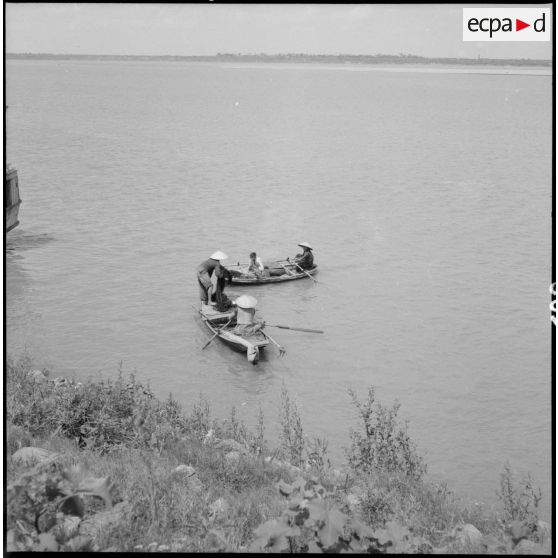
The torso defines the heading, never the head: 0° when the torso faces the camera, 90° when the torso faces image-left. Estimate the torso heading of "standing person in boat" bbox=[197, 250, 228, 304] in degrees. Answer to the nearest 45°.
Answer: approximately 270°

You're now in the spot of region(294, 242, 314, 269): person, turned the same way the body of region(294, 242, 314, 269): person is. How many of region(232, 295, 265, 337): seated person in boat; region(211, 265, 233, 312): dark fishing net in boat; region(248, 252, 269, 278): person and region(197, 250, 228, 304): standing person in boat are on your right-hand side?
0

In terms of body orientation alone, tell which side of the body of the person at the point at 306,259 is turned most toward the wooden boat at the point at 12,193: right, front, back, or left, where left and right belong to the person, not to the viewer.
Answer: front

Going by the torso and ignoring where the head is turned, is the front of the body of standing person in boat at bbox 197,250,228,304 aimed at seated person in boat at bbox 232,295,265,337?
no

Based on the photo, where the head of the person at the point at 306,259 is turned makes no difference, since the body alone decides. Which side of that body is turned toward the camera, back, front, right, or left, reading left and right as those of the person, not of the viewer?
left

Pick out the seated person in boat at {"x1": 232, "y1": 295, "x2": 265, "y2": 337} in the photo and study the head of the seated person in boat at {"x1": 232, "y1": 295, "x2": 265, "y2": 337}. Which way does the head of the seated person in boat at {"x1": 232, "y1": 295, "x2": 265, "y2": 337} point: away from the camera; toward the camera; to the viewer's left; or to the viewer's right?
away from the camera
